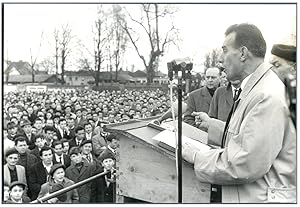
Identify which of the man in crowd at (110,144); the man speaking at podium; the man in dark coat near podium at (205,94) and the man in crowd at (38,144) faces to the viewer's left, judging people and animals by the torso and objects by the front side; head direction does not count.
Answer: the man speaking at podium

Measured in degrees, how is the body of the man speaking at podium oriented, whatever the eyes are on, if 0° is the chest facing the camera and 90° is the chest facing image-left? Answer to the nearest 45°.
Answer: approximately 90°

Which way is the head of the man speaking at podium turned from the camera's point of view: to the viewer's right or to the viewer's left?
to the viewer's left

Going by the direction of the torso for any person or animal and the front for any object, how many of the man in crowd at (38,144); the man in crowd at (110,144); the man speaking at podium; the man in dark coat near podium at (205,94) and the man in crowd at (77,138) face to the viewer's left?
1

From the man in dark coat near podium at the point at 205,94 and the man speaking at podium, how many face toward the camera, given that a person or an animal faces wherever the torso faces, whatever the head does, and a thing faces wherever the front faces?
1

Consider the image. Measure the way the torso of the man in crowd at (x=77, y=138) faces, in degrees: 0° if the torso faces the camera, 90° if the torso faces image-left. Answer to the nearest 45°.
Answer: approximately 315°

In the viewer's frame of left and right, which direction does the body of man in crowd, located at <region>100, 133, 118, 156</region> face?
facing the viewer and to the right of the viewer

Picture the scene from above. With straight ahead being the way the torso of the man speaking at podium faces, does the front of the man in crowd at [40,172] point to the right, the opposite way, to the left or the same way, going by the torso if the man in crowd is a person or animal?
to the left

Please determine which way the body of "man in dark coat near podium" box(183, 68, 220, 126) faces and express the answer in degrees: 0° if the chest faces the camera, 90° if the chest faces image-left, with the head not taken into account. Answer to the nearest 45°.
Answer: approximately 0°
